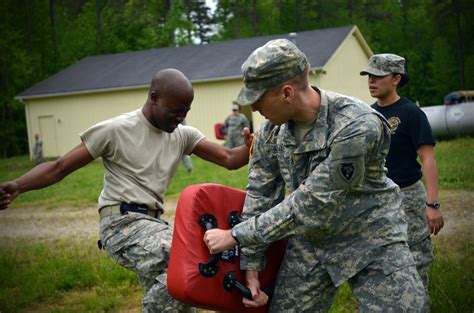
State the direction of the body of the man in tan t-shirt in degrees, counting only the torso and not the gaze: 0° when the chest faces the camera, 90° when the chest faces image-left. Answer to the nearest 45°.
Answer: approximately 315°

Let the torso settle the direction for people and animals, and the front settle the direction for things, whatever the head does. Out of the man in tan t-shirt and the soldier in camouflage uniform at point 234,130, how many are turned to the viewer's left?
0

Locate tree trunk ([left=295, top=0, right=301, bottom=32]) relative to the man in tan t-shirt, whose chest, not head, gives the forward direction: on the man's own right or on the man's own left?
on the man's own left

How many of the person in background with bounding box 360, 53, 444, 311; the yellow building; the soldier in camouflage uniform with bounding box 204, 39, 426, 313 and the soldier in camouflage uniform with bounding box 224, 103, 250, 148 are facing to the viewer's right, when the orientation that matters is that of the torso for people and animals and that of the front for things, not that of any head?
0

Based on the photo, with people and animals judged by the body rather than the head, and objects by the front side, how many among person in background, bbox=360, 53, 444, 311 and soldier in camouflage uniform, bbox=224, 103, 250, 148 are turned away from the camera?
0

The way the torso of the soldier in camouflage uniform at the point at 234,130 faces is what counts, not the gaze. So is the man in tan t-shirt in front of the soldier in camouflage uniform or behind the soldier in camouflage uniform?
in front

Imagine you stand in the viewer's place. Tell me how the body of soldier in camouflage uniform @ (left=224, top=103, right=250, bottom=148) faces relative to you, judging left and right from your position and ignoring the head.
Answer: facing the viewer

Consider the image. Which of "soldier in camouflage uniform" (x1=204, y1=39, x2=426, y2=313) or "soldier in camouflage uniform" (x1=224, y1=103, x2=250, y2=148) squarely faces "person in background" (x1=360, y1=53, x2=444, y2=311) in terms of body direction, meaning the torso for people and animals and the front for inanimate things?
"soldier in camouflage uniform" (x1=224, y1=103, x2=250, y2=148)

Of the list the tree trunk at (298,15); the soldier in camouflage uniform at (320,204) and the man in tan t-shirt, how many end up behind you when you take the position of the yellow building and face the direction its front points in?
1

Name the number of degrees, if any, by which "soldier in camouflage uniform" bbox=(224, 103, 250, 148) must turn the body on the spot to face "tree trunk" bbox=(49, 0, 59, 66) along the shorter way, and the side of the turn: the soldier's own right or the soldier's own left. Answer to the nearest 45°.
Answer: approximately 135° to the soldier's own right

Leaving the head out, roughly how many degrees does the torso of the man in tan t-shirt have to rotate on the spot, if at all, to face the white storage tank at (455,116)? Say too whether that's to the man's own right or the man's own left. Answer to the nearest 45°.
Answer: approximately 90° to the man's own left

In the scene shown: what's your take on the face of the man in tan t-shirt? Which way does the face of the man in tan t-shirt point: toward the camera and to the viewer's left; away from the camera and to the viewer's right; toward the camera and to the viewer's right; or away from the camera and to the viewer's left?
toward the camera and to the viewer's right

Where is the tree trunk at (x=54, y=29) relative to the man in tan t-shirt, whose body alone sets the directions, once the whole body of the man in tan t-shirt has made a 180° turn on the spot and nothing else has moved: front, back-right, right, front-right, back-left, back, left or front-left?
front-right

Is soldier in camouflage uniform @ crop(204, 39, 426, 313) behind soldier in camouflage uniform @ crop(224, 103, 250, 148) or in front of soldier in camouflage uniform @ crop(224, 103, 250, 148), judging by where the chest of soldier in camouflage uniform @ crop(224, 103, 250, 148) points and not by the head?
in front

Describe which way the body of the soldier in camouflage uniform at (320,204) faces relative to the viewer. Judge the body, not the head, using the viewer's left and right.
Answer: facing the viewer and to the left of the viewer

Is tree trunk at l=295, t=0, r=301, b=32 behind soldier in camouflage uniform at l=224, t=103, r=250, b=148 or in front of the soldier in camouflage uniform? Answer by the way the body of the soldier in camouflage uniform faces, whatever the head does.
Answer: behind

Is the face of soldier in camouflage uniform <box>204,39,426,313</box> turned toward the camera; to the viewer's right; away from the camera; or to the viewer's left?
to the viewer's left

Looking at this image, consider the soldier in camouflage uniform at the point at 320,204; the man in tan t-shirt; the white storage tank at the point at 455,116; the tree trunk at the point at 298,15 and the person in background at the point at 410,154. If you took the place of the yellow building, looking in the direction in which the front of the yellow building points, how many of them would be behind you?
1
